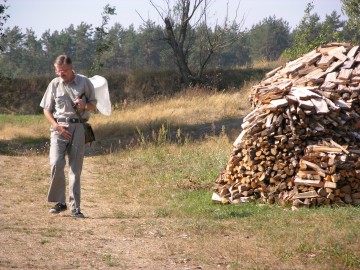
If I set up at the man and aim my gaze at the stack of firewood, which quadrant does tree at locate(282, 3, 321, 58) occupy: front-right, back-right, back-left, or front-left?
front-left

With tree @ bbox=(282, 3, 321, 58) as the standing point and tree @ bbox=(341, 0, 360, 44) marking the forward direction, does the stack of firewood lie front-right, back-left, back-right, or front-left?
back-right

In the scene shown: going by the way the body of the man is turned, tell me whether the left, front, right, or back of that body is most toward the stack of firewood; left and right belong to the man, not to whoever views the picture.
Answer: left

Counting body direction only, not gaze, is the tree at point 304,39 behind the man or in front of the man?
behind

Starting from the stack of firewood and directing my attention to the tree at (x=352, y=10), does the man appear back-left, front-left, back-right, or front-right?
back-left

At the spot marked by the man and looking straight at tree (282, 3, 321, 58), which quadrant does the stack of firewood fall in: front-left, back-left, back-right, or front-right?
front-right

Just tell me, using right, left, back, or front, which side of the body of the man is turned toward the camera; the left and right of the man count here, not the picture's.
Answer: front

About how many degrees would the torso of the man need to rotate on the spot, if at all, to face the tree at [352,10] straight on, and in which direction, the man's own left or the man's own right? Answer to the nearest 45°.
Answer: approximately 135° to the man's own left

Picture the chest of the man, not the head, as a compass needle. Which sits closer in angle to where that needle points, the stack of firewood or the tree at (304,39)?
the stack of firewood

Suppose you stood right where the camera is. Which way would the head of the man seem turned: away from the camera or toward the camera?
toward the camera

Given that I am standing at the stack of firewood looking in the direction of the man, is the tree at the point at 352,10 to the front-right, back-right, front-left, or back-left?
back-right
